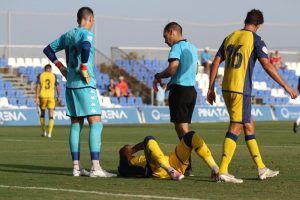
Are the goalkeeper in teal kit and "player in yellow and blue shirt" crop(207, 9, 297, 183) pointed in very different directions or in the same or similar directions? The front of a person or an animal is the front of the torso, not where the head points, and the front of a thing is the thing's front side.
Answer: same or similar directions

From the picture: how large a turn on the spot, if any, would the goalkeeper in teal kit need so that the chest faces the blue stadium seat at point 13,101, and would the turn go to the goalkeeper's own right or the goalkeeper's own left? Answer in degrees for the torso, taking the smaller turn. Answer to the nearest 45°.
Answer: approximately 45° to the goalkeeper's own left

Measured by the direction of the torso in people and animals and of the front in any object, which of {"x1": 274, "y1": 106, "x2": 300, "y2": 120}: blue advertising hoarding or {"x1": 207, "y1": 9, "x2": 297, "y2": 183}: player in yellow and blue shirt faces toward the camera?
the blue advertising hoarding

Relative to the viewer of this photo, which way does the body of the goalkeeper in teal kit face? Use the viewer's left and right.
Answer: facing away from the viewer and to the right of the viewer

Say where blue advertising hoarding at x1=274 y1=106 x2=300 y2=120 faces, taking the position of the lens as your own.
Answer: facing the viewer

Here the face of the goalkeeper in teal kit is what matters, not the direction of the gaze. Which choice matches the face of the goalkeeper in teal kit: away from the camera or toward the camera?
away from the camera

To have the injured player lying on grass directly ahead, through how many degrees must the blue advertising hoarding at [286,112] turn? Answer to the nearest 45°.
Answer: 0° — it already faces them

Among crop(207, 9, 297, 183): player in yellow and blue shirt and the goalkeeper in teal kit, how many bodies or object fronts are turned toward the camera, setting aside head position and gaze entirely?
0
